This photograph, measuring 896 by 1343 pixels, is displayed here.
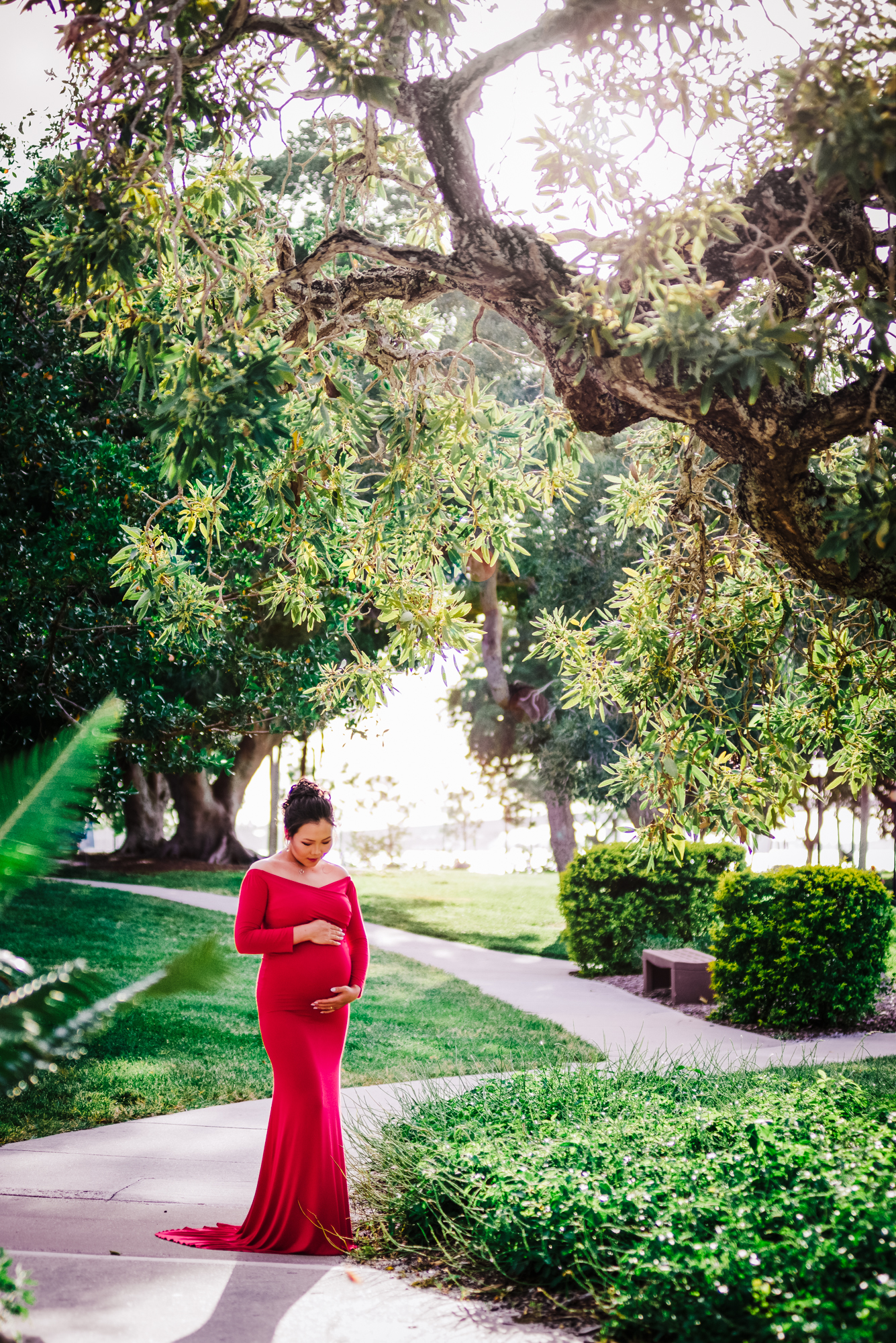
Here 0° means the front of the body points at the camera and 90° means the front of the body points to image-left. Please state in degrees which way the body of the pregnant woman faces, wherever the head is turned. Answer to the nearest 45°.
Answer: approximately 315°

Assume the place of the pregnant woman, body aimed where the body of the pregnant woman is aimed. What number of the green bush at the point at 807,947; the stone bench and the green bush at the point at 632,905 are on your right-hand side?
0

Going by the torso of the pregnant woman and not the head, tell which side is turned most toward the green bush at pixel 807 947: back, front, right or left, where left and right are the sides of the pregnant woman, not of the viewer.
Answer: left

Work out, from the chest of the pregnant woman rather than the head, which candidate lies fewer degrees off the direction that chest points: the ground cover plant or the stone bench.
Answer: the ground cover plant

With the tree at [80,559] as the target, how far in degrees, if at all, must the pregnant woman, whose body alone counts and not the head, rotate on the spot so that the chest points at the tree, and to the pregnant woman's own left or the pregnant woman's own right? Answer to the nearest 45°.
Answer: approximately 135° to the pregnant woman's own left

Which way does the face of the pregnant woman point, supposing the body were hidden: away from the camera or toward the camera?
toward the camera
